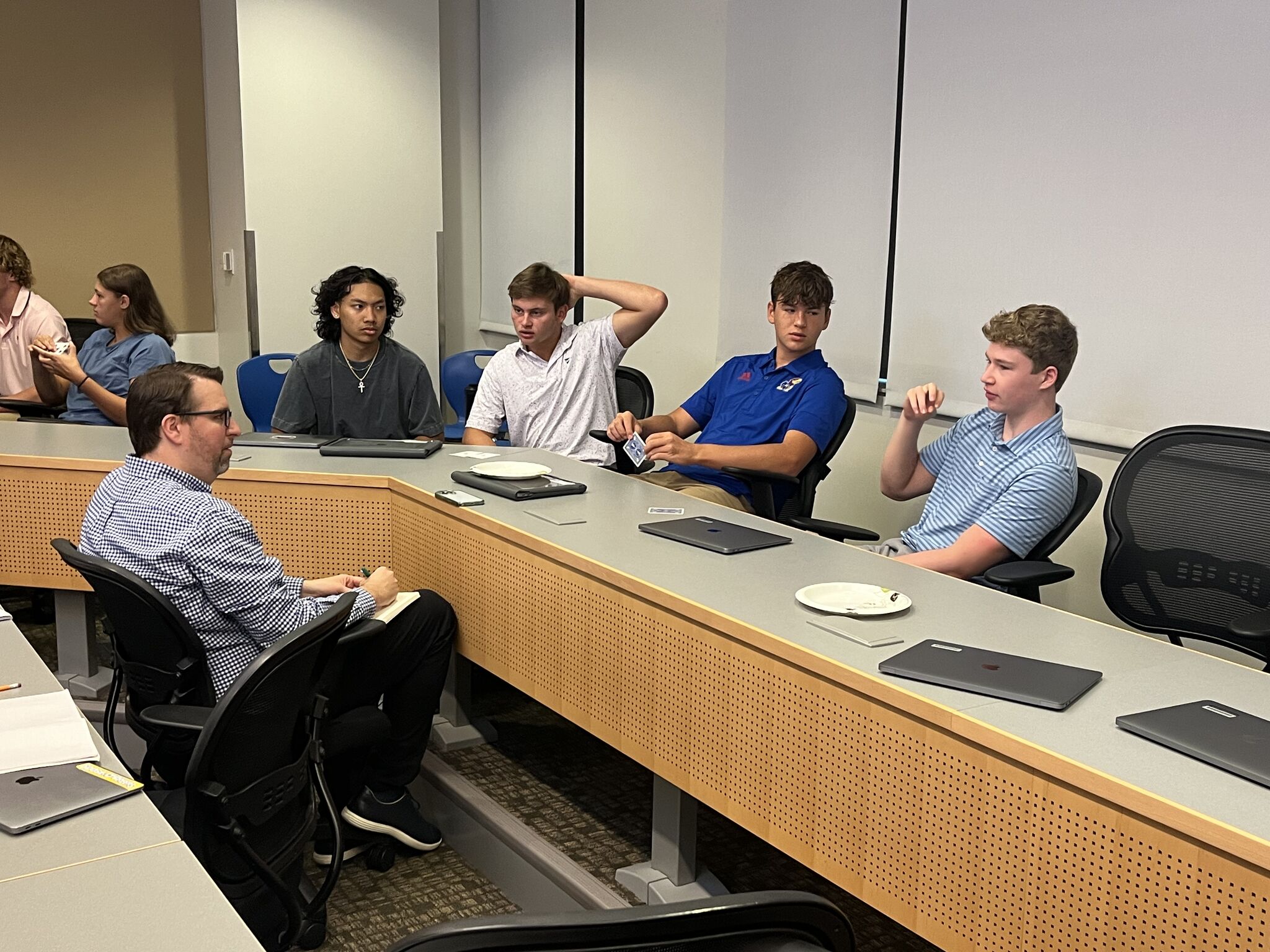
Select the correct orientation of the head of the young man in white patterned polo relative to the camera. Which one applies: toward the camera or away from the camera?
toward the camera

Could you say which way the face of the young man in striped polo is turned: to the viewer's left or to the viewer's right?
to the viewer's left

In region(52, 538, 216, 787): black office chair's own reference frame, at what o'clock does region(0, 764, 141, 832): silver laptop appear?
The silver laptop is roughly at 5 o'clock from the black office chair.

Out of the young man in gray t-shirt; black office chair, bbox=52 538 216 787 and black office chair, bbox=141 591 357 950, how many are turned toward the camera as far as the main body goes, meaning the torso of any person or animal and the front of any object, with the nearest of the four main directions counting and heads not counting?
1

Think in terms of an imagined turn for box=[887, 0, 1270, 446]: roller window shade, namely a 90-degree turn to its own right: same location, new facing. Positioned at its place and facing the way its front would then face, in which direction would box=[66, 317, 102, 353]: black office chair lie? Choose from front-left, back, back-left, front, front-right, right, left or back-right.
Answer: front-left

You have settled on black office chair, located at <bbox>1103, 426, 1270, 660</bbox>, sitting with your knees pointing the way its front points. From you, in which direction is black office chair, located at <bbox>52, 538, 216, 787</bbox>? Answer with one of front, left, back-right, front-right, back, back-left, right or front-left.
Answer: front

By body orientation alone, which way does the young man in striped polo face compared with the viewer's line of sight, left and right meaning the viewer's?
facing the viewer and to the left of the viewer

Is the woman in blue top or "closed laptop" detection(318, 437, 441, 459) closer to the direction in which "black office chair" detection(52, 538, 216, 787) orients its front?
the closed laptop

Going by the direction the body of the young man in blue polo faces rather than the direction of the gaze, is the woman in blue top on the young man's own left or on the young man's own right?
on the young man's own right

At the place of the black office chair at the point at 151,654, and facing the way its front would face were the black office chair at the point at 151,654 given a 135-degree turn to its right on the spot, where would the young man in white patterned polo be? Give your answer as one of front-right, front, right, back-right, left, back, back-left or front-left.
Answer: back-left

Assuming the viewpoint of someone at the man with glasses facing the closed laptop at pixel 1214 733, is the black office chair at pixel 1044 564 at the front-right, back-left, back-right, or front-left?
front-left

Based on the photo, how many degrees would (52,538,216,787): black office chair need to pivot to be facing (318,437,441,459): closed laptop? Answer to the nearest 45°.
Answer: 0° — it already faces it

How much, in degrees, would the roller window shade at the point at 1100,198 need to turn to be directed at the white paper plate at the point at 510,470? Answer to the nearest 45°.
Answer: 0° — it already faces it

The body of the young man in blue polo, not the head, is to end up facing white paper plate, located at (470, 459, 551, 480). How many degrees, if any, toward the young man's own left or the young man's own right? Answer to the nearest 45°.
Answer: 0° — they already face it

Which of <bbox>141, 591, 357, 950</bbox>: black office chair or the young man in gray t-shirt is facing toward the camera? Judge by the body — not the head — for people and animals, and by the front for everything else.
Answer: the young man in gray t-shirt

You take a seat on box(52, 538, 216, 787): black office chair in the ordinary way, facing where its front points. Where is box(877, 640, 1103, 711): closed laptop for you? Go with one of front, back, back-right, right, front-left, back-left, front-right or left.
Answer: right

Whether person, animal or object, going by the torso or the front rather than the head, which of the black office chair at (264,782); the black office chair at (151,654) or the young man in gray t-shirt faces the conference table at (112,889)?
the young man in gray t-shirt
